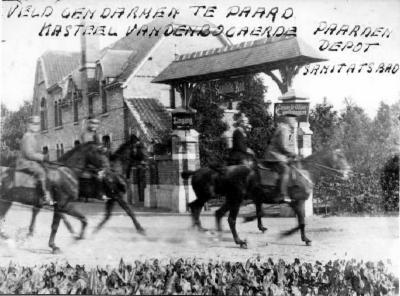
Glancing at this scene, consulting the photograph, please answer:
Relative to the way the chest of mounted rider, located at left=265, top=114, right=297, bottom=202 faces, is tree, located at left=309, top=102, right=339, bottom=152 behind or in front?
in front

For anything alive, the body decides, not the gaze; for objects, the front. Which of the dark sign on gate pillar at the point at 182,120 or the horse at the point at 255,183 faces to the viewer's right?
the horse

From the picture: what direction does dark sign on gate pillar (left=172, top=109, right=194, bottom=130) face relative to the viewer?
toward the camera

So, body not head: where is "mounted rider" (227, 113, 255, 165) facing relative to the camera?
to the viewer's right

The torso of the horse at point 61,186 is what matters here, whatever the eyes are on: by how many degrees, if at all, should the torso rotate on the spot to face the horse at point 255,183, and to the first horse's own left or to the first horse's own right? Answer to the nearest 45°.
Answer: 0° — it already faces it

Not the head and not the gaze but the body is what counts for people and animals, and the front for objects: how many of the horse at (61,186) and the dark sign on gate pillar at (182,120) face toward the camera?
1

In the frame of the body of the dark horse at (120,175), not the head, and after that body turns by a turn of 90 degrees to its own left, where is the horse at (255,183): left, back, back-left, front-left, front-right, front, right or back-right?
right

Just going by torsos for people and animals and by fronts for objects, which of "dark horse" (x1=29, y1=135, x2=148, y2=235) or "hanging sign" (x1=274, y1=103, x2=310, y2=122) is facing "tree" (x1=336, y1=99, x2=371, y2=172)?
the dark horse

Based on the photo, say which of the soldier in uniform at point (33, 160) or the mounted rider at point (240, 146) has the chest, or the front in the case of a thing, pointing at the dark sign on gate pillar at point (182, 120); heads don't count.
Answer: the soldier in uniform

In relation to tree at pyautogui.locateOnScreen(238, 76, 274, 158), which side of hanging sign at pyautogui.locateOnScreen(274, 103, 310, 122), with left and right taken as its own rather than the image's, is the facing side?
right

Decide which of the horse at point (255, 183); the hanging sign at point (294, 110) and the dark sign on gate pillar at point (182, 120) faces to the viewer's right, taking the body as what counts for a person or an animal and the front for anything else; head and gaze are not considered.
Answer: the horse

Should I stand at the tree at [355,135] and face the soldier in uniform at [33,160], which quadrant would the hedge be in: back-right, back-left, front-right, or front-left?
front-left

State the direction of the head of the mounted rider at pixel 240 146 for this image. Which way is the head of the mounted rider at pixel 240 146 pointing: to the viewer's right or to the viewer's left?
to the viewer's right

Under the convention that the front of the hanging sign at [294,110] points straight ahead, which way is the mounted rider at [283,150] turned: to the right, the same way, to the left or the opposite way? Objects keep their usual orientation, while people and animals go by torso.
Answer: to the left
